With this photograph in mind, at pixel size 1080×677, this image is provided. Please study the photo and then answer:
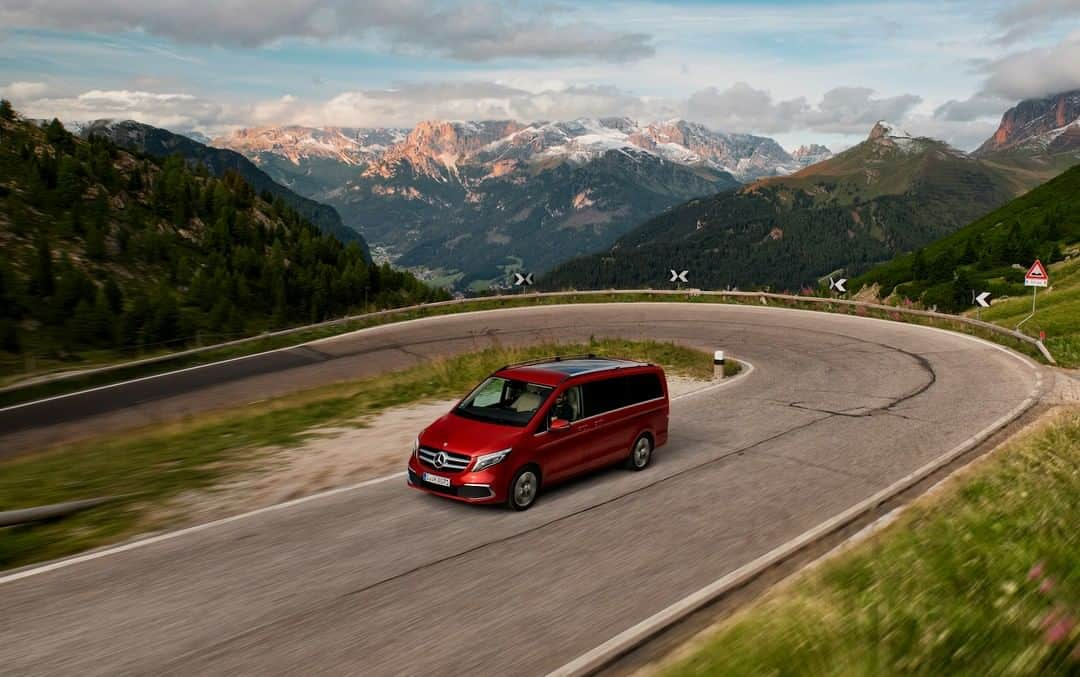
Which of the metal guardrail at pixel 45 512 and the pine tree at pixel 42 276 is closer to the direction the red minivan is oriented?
the metal guardrail

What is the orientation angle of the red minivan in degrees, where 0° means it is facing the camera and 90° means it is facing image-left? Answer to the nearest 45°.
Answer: approximately 45°

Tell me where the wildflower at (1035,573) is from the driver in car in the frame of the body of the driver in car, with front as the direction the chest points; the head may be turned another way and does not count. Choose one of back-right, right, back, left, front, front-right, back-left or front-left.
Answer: left

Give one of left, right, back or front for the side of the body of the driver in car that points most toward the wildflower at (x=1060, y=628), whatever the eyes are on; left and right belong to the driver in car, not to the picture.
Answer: left

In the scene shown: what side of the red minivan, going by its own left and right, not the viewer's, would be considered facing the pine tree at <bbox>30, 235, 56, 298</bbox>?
right

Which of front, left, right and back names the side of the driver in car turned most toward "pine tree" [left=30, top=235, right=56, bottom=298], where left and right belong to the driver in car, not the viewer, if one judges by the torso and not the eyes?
right

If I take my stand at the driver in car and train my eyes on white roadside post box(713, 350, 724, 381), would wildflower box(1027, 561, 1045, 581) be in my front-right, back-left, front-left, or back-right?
back-right

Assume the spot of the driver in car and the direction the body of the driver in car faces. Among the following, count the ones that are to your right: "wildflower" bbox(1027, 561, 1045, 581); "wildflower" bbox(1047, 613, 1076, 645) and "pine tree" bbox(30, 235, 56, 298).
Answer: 1

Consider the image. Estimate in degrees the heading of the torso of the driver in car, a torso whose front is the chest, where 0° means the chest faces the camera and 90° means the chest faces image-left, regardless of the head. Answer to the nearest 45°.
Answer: approximately 45°

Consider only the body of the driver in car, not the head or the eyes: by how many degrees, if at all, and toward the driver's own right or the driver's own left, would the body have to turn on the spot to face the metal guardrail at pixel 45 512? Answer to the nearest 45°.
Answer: approximately 45° to the driver's own right

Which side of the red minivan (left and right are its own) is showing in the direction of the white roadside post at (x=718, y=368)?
back

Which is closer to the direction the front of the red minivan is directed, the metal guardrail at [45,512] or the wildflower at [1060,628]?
the metal guardrail

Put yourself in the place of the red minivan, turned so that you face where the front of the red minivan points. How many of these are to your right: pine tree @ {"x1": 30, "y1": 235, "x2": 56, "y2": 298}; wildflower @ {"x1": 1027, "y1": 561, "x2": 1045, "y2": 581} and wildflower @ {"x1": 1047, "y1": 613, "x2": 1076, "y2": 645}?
1
